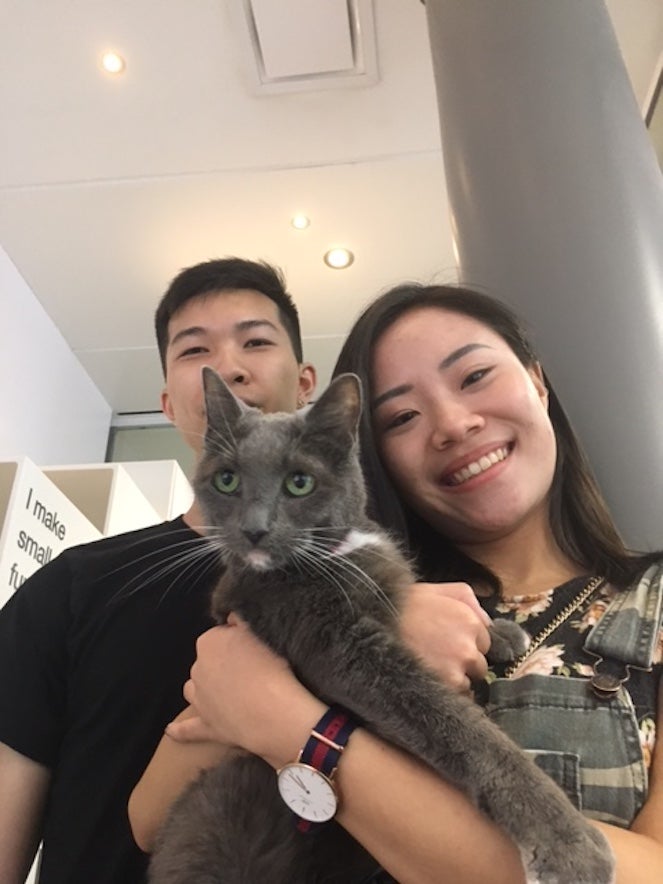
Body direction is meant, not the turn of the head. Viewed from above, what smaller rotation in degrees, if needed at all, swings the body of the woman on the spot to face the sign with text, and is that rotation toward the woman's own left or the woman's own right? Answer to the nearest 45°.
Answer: approximately 135° to the woman's own right

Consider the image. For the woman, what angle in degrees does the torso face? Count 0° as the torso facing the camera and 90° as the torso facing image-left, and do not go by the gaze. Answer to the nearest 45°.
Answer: approximately 0°

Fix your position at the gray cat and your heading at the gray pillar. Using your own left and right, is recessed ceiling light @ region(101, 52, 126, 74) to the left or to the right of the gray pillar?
left

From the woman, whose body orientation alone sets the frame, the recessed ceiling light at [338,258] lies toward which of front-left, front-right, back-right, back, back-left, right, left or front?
back

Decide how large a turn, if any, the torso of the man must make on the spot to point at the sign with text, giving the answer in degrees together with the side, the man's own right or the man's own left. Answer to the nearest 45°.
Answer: approximately 180°

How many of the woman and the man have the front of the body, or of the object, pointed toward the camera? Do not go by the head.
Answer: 2

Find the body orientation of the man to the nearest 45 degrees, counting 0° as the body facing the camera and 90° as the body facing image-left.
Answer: approximately 0°

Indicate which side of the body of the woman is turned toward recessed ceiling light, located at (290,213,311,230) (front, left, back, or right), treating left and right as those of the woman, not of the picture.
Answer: back

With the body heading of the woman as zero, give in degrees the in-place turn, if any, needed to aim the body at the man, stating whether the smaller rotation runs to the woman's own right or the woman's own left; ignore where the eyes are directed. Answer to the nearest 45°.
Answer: approximately 90° to the woman's own right

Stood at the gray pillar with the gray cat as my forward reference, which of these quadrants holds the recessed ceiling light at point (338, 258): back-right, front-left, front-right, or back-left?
back-right

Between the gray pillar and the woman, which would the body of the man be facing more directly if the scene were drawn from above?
the woman
